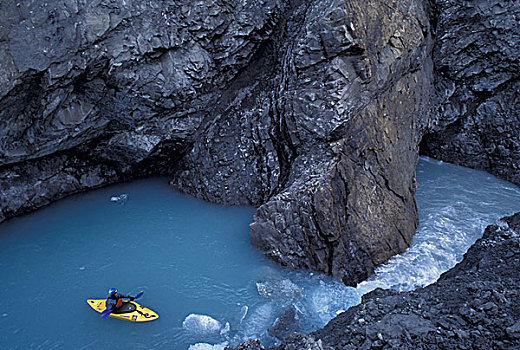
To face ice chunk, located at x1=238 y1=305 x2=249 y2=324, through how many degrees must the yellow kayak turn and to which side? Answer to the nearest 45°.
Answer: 0° — it already faces it

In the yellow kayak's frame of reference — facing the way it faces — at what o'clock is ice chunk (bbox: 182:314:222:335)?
The ice chunk is roughly at 1 o'clock from the yellow kayak.

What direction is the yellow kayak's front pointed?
to the viewer's right

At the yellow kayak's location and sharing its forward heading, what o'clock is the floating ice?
The floating ice is roughly at 9 o'clock from the yellow kayak.

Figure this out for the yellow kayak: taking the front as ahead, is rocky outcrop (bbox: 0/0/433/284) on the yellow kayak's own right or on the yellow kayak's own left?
on the yellow kayak's own left
